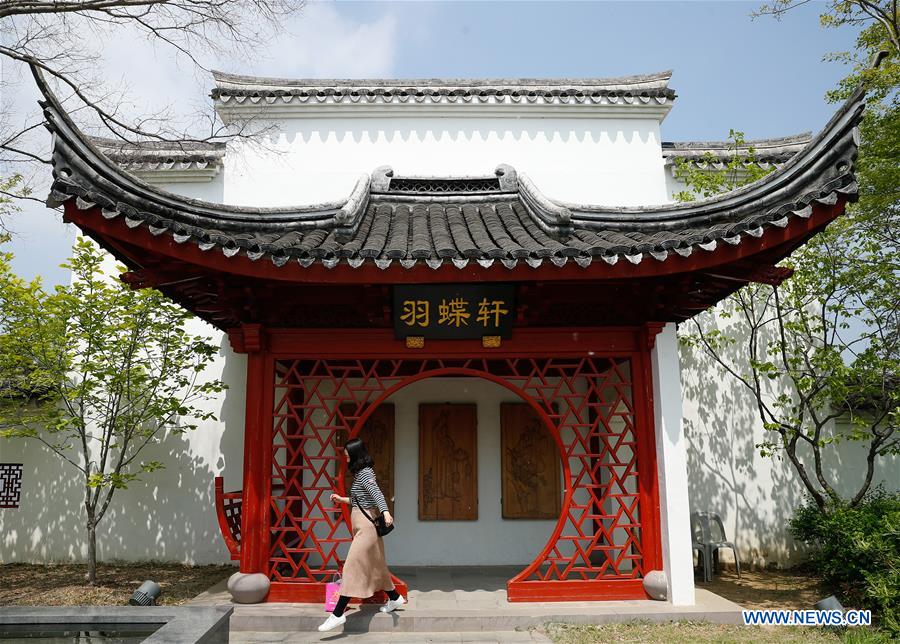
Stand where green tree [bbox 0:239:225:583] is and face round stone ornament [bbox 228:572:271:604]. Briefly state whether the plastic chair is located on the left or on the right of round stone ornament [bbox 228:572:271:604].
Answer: left

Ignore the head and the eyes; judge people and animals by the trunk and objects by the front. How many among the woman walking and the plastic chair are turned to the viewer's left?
1
